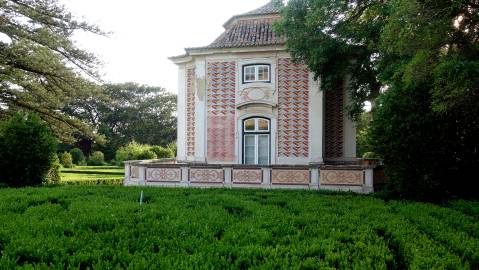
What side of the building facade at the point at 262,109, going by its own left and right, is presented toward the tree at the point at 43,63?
right

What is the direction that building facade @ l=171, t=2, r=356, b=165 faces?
toward the camera

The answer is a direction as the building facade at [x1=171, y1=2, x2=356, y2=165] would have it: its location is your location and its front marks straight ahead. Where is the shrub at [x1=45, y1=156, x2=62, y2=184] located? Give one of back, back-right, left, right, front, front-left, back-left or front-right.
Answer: right

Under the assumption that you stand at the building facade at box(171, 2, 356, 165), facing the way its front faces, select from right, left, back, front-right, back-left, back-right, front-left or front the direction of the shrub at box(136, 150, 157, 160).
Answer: back-right

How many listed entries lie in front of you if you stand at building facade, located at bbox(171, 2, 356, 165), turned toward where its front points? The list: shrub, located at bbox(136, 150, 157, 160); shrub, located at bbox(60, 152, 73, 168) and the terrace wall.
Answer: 1

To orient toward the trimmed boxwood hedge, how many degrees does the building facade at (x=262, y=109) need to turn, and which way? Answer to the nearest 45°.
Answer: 0° — it already faces it

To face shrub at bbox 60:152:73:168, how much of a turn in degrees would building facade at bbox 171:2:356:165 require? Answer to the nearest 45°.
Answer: approximately 135° to its right

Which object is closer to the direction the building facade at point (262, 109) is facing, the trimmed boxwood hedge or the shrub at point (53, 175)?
the trimmed boxwood hedge

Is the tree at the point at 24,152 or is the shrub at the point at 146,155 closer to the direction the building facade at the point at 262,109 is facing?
the tree

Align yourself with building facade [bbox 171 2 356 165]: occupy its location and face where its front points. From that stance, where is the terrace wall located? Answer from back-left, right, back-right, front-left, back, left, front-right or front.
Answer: front

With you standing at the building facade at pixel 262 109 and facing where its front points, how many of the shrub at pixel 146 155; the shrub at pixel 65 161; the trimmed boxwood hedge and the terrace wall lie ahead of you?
2

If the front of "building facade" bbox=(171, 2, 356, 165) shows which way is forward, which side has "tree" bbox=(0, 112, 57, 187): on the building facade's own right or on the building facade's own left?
on the building facade's own right
